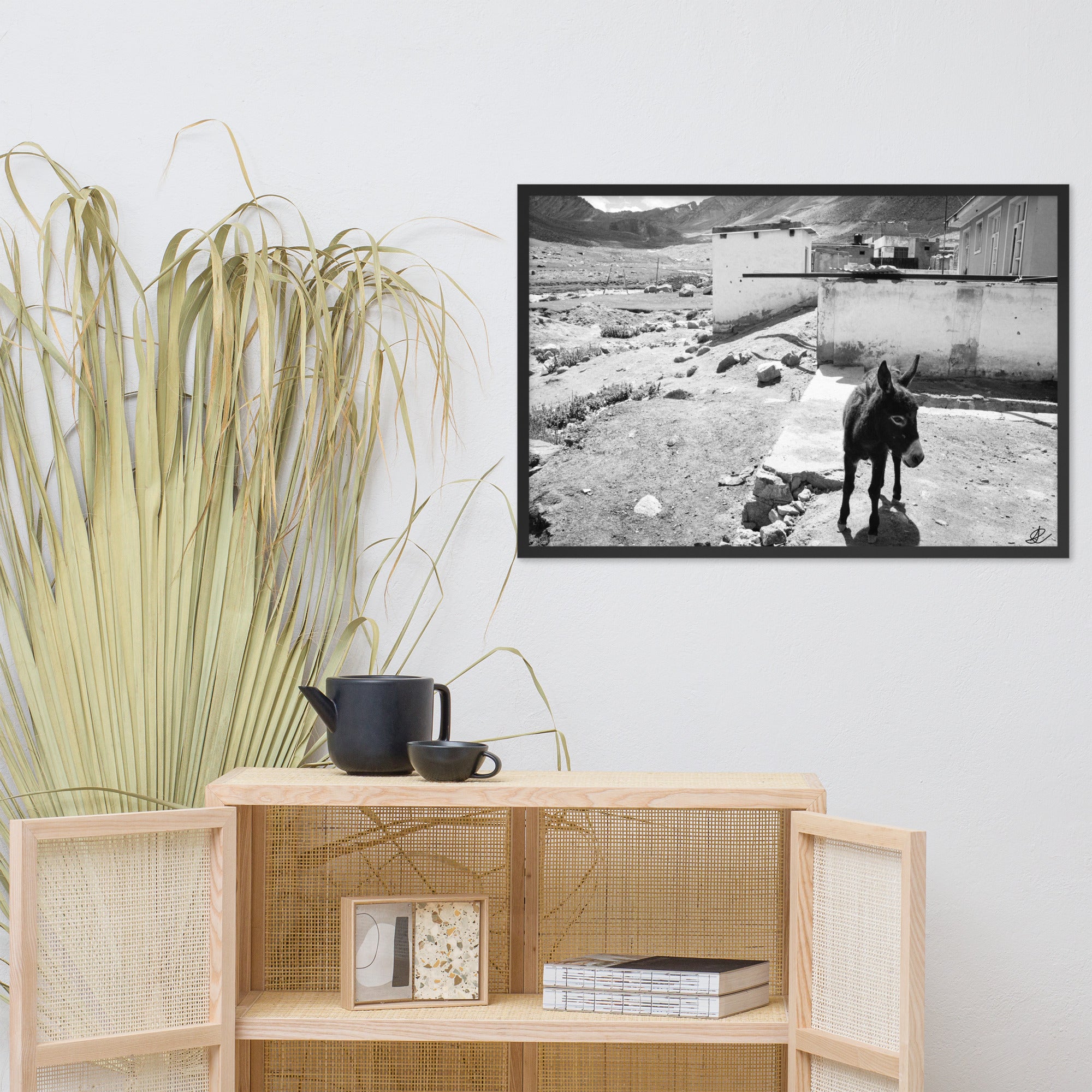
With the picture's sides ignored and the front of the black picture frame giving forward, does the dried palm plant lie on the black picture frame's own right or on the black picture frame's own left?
on the black picture frame's own right

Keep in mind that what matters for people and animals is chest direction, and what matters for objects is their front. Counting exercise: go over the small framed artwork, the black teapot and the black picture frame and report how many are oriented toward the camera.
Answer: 2

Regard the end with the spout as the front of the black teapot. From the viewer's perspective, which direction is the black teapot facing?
to the viewer's left

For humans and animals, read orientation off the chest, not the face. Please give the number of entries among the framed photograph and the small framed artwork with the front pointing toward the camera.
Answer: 2

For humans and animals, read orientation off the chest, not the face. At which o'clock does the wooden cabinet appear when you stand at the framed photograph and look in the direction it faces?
The wooden cabinet is roughly at 1 o'clock from the framed photograph.
